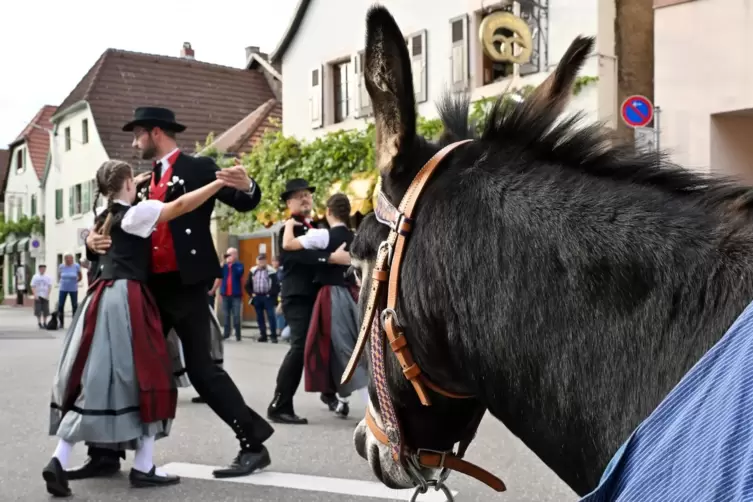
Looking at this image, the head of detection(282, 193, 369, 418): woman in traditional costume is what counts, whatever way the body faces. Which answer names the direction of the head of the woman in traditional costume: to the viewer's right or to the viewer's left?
to the viewer's left

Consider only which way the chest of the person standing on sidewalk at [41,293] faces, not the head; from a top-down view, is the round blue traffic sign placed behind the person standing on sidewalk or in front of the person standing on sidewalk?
in front

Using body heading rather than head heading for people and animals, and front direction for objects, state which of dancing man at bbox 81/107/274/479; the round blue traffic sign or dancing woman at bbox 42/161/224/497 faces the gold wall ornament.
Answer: the dancing woman

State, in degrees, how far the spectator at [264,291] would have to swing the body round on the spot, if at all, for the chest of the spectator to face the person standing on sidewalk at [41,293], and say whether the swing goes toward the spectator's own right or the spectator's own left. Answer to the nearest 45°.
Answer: approximately 135° to the spectator's own right

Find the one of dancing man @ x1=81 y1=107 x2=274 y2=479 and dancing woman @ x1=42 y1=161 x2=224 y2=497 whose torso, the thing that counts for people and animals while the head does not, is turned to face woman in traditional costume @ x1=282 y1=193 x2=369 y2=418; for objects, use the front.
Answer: the dancing woman

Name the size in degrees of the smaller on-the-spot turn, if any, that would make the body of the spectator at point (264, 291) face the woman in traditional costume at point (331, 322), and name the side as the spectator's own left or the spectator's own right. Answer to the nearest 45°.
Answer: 0° — they already face them

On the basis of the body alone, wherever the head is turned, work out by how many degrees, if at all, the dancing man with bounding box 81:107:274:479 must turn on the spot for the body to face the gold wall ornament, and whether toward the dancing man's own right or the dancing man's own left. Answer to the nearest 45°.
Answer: approximately 180°

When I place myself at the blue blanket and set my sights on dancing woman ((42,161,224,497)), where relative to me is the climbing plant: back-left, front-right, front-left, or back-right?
front-right

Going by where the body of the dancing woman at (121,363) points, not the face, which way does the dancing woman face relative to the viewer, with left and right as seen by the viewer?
facing away from the viewer and to the right of the viewer

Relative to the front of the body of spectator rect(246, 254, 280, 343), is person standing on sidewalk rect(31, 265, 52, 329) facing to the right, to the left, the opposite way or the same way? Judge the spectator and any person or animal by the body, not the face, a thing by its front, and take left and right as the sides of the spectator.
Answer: the same way

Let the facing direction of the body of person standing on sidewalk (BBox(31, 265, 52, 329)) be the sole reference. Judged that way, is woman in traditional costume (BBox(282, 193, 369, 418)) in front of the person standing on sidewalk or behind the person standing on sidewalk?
in front

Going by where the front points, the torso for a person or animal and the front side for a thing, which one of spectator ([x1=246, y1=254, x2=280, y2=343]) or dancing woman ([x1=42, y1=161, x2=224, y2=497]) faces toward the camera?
the spectator

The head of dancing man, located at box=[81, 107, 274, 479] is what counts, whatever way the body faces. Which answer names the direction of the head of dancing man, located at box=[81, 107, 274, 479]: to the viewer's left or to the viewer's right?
to the viewer's left

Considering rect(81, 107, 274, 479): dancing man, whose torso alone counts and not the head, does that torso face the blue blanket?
no

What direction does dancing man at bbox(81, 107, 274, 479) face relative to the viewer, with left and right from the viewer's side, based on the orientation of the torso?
facing the viewer and to the left of the viewer

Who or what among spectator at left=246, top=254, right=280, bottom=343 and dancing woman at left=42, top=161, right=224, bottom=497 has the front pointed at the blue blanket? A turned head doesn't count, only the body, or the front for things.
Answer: the spectator

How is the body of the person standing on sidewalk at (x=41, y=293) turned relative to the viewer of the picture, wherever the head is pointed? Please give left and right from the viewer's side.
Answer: facing the viewer
